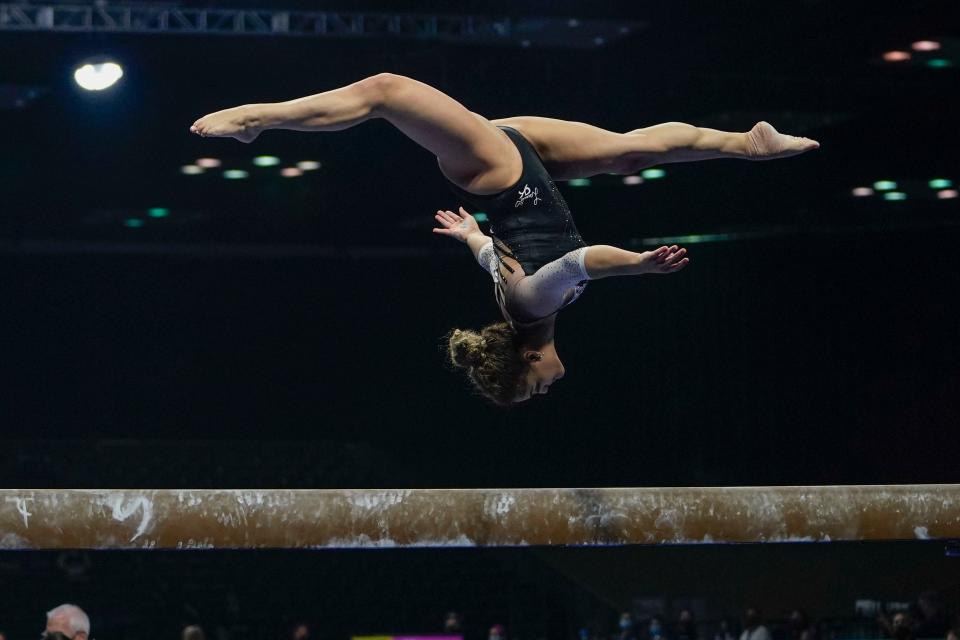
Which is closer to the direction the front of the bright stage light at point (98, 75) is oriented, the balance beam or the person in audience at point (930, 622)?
the balance beam

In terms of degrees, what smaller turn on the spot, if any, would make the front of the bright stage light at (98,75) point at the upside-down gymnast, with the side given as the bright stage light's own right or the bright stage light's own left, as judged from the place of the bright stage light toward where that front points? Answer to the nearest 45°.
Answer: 0° — it already faces them

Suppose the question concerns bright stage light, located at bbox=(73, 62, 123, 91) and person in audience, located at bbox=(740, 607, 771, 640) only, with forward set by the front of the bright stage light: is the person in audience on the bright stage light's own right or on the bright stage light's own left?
on the bright stage light's own left

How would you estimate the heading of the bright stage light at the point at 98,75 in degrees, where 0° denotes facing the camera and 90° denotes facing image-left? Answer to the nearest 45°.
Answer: approximately 0°

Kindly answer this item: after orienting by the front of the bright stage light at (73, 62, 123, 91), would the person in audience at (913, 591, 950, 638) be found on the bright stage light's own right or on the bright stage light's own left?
on the bright stage light's own left

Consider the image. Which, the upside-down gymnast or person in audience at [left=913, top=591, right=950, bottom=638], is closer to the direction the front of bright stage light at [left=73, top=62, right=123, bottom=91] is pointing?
the upside-down gymnast

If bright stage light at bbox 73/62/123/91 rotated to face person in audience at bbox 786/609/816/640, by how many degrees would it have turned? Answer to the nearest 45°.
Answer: approximately 45° to its left
